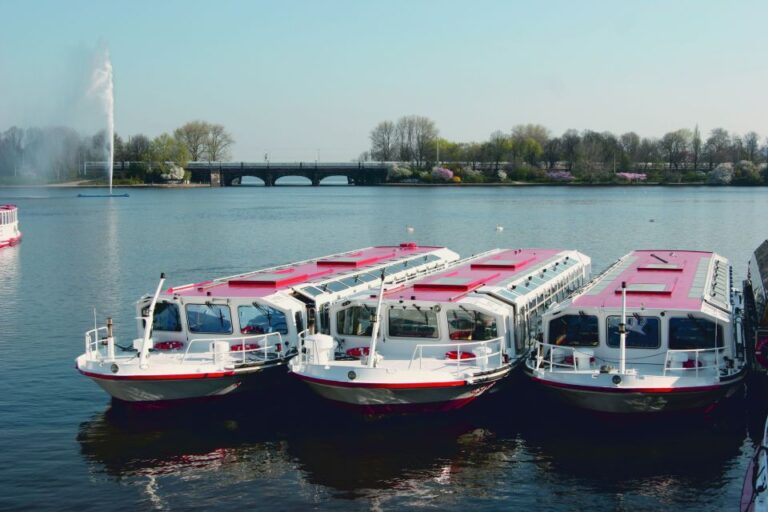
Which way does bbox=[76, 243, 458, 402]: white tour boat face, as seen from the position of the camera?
facing the viewer and to the left of the viewer

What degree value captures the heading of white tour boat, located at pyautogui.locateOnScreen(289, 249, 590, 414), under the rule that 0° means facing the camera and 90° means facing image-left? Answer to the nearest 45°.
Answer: approximately 45°

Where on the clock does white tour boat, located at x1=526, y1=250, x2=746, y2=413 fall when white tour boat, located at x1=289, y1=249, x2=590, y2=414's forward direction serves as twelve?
white tour boat, located at x1=526, y1=250, x2=746, y2=413 is roughly at 8 o'clock from white tour boat, located at x1=289, y1=249, x2=590, y2=414.

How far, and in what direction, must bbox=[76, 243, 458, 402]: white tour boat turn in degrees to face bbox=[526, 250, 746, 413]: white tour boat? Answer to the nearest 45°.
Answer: approximately 135° to its left

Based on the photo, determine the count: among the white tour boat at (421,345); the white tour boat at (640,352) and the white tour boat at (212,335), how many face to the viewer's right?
0

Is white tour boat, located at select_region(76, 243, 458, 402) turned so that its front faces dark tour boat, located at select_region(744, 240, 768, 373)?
no

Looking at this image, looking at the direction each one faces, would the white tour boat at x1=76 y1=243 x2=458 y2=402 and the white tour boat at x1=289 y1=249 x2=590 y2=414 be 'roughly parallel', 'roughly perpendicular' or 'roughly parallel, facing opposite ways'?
roughly parallel

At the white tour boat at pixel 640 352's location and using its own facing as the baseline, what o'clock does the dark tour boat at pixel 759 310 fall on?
the dark tour boat at pixel 759 310 is roughly at 9 o'clock from the white tour boat at pixel 640 352.

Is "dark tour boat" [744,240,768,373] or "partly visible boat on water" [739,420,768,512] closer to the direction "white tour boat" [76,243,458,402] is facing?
the partly visible boat on water

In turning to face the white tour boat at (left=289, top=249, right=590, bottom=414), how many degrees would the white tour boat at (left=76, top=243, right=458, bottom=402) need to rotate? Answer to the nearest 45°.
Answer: approximately 135° to its left

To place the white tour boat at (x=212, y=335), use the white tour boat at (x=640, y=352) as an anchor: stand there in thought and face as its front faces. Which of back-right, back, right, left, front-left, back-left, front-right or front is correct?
right

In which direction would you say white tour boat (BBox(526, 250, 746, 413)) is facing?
toward the camera

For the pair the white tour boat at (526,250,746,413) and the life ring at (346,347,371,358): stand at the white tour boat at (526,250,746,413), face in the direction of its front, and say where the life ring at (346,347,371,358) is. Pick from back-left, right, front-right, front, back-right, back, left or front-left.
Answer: right

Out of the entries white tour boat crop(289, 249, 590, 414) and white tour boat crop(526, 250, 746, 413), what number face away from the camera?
0

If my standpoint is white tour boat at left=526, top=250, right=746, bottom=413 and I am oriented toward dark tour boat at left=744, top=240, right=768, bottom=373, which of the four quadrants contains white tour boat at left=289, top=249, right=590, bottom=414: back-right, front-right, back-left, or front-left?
back-left
